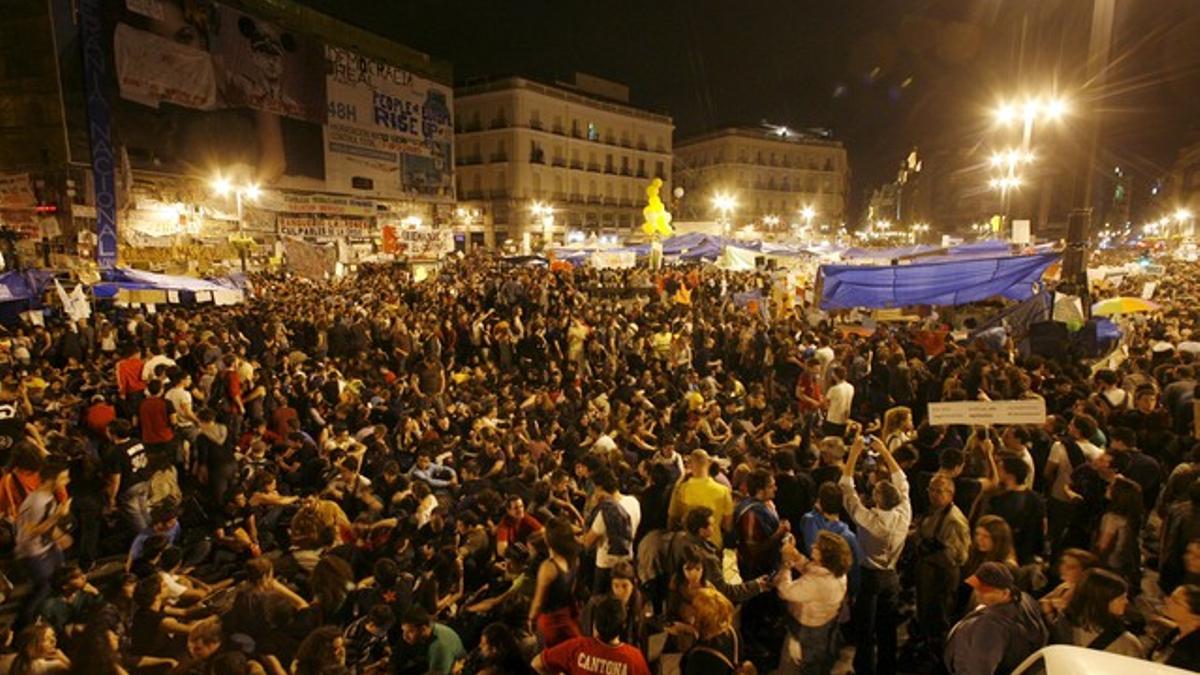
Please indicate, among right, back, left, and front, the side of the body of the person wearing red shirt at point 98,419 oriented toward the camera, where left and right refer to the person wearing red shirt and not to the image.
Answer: back

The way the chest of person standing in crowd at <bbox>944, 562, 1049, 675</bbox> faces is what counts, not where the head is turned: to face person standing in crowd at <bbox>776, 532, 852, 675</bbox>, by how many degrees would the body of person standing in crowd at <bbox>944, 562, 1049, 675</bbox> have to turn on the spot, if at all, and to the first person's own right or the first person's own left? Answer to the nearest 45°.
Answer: approximately 45° to the first person's own left

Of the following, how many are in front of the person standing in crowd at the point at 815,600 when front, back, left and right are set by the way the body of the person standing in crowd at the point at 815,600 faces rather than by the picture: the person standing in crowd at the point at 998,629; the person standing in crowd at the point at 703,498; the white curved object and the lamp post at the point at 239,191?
2

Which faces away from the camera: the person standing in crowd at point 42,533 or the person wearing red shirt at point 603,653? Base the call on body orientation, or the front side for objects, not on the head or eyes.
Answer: the person wearing red shirt

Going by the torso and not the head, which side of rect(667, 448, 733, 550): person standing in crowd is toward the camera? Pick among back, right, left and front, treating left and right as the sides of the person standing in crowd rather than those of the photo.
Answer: back

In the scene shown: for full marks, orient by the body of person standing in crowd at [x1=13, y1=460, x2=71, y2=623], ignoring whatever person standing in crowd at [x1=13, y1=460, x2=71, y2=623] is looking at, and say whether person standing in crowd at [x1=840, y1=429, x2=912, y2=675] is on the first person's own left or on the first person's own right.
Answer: on the first person's own right

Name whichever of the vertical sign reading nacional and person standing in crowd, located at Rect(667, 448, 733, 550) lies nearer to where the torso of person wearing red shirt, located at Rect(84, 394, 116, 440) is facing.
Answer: the vertical sign reading nacional

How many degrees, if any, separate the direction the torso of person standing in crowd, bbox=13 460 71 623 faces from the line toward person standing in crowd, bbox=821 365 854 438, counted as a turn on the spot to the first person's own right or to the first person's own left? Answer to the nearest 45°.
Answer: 0° — they already face them

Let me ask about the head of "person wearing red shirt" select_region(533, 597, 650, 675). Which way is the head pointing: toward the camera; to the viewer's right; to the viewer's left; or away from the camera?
away from the camera

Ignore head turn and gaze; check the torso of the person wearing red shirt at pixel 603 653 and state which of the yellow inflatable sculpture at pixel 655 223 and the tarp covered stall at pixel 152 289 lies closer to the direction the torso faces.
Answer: the yellow inflatable sculpture

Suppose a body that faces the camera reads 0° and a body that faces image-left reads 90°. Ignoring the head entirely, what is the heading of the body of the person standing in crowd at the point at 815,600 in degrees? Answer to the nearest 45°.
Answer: approximately 135°

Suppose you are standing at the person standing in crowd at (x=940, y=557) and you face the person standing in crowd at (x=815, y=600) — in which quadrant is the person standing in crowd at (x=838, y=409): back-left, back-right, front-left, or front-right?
back-right

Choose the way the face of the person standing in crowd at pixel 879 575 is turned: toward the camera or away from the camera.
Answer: away from the camera

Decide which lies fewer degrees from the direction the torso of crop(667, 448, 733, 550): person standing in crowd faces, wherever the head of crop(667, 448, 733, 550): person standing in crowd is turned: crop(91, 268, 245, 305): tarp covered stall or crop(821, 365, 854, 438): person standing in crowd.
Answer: the person standing in crowd

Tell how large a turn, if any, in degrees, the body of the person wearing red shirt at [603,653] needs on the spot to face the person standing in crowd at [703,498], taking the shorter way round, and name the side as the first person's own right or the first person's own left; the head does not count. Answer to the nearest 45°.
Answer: approximately 45° to the first person's own right
